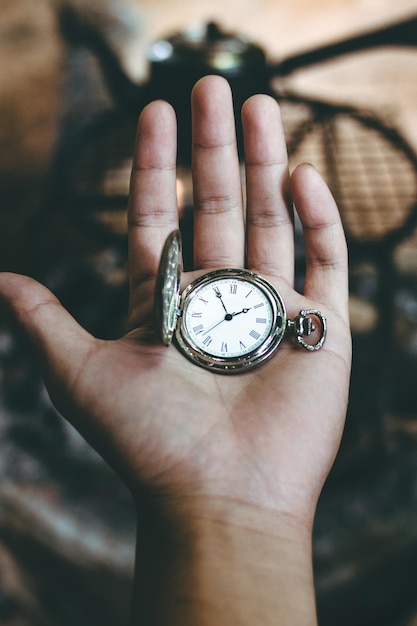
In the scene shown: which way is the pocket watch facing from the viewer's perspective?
toward the camera
